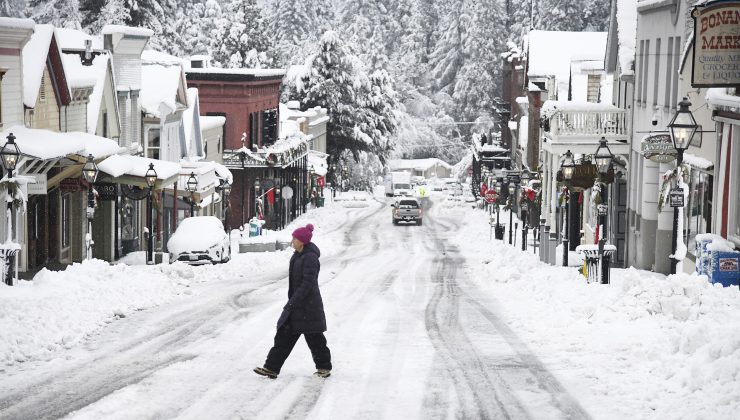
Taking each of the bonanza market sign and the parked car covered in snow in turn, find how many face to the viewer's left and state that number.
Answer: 0

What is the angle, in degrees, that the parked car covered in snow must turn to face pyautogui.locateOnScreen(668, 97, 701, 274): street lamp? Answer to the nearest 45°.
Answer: approximately 45° to its left

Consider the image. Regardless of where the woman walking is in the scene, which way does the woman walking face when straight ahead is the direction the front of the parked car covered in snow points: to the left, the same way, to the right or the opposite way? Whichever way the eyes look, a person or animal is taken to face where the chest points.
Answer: to the right

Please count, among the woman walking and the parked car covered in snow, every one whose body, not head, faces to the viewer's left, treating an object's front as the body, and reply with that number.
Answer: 1

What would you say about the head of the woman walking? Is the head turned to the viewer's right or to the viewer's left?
to the viewer's left

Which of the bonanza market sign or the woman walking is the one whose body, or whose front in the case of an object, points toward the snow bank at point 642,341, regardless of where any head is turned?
the bonanza market sign

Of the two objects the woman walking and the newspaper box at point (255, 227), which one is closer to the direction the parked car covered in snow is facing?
the woman walking

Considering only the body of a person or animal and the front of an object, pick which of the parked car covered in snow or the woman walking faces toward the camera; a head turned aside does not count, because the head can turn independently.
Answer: the parked car covered in snow

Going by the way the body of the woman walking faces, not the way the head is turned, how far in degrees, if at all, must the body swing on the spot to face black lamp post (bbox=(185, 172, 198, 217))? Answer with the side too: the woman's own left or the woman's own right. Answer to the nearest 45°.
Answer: approximately 90° to the woman's own right

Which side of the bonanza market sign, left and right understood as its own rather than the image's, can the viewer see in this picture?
front

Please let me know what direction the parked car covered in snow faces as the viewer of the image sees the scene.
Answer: facing the viewer

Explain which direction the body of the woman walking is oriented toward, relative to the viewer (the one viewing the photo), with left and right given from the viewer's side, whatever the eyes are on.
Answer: facing to the left of the viewer
